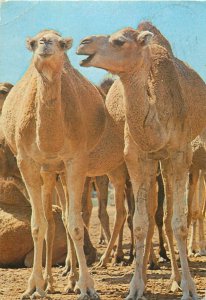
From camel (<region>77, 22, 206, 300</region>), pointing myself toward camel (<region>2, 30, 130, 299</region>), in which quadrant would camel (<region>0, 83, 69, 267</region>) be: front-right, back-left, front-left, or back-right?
front-right

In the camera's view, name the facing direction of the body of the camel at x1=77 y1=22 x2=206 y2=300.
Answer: toward the camera

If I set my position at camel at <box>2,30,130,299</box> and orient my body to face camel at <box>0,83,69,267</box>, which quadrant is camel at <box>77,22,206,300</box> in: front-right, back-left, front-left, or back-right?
back-right

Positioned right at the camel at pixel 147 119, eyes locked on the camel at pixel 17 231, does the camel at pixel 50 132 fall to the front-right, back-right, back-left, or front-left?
front-left

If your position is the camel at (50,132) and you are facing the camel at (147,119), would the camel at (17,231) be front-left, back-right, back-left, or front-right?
back-left

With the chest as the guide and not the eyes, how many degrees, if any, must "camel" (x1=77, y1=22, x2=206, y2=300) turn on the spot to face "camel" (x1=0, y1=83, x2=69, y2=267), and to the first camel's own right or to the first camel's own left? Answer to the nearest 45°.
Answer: approximately 135° to the first camel's own right

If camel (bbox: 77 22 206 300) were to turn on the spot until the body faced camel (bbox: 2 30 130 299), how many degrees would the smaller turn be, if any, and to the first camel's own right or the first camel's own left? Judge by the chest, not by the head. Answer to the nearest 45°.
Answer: approximately 90° to the first camel's own right
